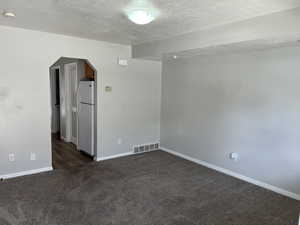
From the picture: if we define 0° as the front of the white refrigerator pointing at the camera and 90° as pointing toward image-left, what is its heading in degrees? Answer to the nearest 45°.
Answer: approximately 45°

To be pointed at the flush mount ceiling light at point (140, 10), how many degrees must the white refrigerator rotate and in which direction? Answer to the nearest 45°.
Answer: approximately 45° to its left

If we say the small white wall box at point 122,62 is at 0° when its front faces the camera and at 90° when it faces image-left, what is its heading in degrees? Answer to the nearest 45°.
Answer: approximately 315°
